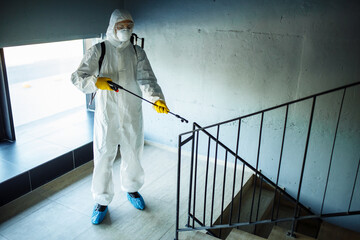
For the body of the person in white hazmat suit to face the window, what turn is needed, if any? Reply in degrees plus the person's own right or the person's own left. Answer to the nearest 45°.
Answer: approximately 135° to the person's own right

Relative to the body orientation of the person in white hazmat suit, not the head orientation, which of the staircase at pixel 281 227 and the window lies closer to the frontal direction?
the staircase

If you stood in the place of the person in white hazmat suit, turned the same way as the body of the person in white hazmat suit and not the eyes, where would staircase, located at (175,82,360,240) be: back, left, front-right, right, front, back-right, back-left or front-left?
left

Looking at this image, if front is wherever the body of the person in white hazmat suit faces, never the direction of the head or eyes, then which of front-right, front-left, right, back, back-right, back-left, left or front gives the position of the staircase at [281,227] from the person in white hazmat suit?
left

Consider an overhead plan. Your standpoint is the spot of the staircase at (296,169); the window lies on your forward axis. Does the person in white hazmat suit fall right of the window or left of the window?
left

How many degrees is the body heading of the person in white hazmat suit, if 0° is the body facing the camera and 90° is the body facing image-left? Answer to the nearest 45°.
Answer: approximately 0°

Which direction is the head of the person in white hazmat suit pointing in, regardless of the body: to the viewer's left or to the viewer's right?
to the viewer's right

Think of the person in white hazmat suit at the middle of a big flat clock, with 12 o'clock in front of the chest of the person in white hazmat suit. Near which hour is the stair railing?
The stair railing is roughly at 9 o'clock from the person in white hazmat suit.
